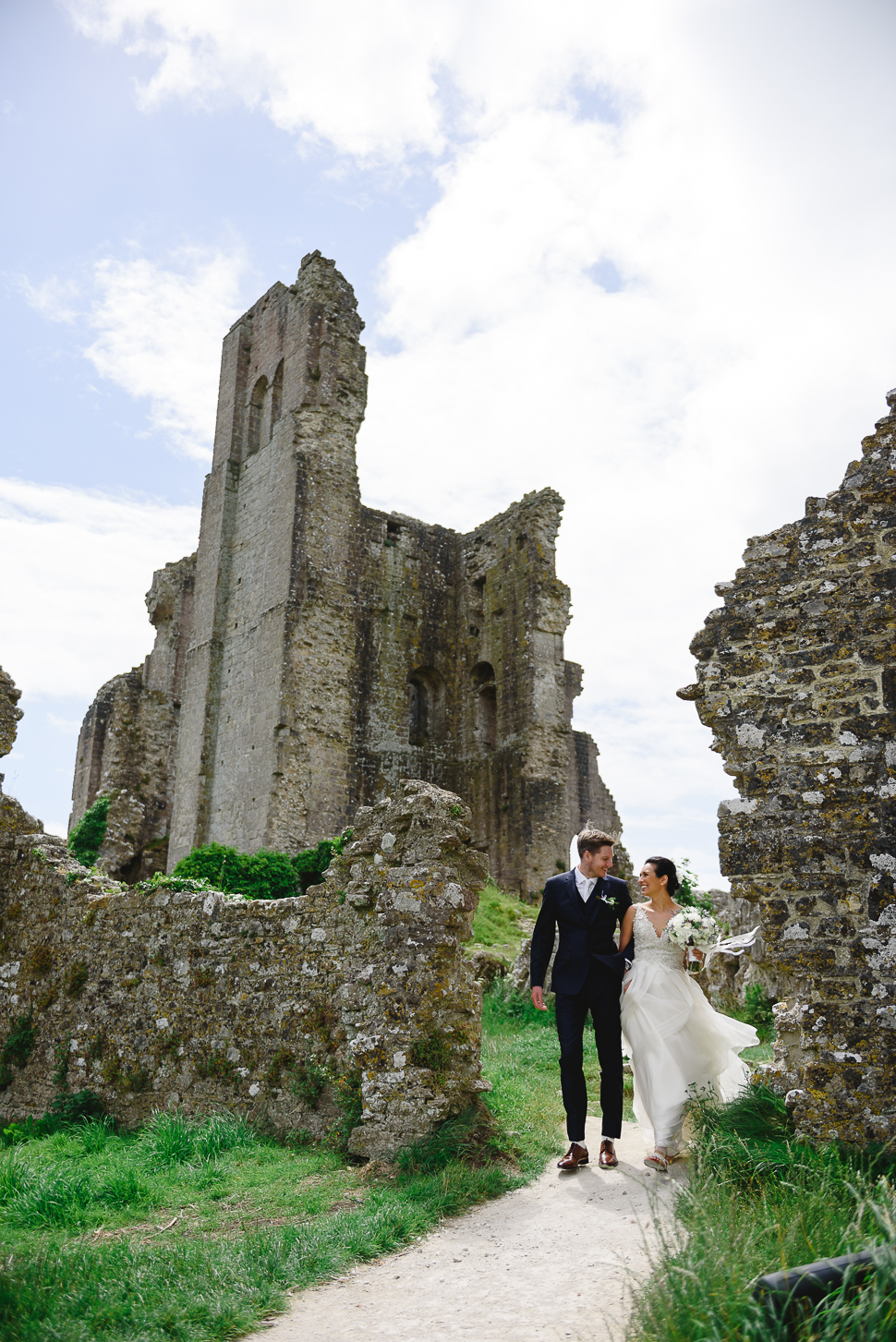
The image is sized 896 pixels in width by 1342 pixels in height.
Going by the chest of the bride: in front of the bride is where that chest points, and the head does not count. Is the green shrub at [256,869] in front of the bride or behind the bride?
behind

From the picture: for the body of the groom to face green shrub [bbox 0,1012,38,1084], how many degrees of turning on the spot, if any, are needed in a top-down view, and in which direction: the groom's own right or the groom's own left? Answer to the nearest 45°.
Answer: approximately 135° to the groom's own right

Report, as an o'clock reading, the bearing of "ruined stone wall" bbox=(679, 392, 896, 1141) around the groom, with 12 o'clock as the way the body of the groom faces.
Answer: The ruined stone wall is roughly at 10 o'clock from the groom.

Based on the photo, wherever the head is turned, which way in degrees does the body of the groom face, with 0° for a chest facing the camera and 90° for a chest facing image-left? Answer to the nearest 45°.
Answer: approximately 0°

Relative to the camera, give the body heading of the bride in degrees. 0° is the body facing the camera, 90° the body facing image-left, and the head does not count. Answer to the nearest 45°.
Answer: approximately 0°

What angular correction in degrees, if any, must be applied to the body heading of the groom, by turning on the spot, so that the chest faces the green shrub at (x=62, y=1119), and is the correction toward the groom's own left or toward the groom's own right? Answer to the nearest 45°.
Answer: approximately 135° to the groom's own right

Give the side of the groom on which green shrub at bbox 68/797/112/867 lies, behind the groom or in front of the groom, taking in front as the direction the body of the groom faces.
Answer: behind

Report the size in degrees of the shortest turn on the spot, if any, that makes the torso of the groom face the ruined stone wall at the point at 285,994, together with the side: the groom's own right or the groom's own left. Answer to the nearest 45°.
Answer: approximately 135° to the groom's own right

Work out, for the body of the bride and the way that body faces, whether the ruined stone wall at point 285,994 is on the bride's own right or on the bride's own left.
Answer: on the bride's own right

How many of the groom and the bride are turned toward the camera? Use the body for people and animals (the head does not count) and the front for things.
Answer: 2
